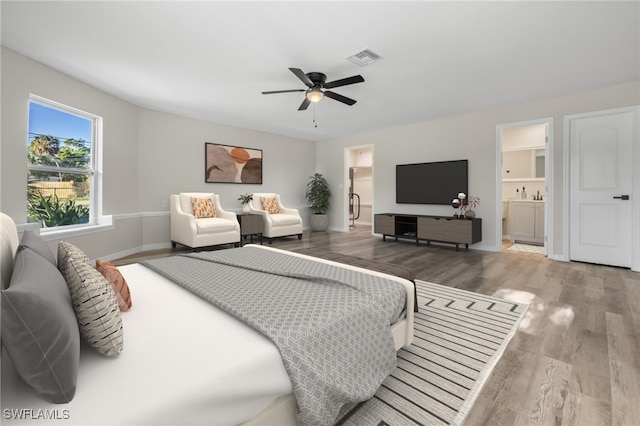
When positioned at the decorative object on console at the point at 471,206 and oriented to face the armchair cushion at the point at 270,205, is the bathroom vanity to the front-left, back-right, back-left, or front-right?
back-right

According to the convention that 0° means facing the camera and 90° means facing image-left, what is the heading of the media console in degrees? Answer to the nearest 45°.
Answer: approximately 45°

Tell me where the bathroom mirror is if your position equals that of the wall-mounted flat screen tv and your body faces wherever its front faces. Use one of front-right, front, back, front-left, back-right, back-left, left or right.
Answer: back

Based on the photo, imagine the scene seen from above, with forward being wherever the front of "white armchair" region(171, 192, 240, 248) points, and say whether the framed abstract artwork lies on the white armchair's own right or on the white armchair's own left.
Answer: on the white armchair's own left

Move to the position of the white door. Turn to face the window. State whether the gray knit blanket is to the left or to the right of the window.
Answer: left

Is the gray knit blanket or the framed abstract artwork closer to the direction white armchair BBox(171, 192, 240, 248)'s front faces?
the gray knit blanket

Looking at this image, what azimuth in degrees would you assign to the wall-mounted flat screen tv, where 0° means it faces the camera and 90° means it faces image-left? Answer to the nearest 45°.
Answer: approximately 45°

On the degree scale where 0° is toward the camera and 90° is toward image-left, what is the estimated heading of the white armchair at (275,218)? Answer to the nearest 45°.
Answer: approximately 315°
